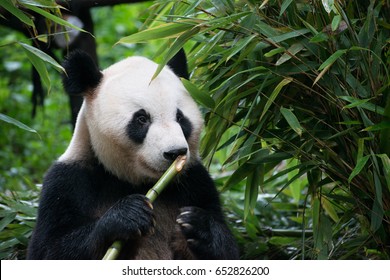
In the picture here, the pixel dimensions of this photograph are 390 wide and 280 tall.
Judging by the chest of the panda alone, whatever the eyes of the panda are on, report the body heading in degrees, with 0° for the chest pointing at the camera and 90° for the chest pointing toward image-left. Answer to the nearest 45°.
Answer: approximately 315°
